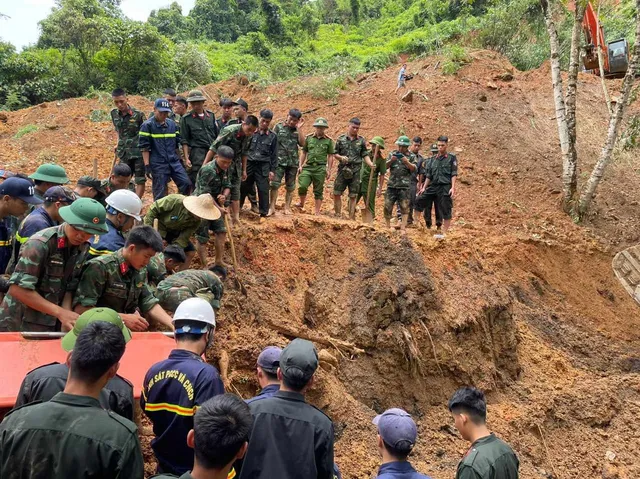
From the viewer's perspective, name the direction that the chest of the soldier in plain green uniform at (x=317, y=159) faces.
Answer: toward the camera

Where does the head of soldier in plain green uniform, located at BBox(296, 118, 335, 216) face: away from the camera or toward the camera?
toward the camera

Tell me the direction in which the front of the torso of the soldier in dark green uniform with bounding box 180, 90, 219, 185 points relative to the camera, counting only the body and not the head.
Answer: toward the camera

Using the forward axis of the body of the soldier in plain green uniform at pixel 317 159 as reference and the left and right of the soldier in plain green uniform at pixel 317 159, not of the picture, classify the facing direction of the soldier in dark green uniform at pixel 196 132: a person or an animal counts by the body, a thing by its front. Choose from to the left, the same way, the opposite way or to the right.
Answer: the same way

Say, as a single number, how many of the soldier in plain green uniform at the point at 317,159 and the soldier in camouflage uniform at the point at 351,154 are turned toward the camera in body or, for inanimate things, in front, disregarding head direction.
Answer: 2

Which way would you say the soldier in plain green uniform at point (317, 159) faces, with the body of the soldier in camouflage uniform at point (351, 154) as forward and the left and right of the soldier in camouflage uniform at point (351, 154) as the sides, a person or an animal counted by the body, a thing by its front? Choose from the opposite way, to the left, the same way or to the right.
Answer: the same way

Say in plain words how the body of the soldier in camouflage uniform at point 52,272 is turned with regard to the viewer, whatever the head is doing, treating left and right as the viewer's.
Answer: facing the viewer and to the right of the viewer

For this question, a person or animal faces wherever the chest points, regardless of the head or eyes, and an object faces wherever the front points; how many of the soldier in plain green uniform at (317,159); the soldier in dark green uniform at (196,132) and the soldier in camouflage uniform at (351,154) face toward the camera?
3

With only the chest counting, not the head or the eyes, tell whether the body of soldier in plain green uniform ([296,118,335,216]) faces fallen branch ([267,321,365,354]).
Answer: yes

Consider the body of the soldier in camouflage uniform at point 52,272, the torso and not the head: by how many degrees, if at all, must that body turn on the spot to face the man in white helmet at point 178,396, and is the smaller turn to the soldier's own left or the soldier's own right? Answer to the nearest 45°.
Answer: approximately 45° to the soldier's own right

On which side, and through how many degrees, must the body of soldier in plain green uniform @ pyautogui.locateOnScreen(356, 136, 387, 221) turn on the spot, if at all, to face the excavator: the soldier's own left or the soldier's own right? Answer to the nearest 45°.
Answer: approximately 180°

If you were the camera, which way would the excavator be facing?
facing the viewer and to the left of the viewer
